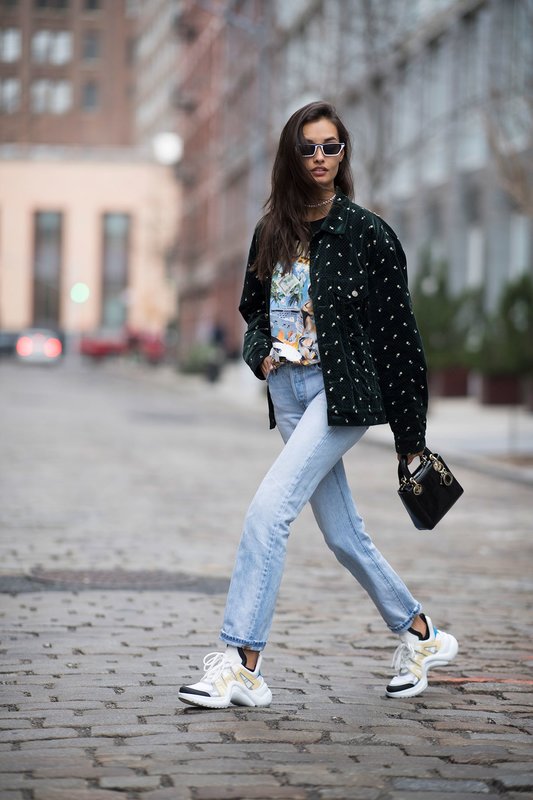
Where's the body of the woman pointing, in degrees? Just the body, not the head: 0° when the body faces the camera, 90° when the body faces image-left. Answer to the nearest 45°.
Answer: approximately 45°

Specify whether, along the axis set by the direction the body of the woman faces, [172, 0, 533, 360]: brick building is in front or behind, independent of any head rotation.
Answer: behind

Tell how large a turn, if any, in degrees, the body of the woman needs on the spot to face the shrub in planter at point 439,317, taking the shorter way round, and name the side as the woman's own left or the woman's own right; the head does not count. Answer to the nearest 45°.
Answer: approximately 135° to the woman's own right

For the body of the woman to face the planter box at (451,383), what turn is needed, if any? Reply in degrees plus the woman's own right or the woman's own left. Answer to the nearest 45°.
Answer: approximately 135° to the woman's own right

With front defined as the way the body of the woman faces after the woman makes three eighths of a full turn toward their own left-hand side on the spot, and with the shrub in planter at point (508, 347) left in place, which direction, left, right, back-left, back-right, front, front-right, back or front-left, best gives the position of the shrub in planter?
left
